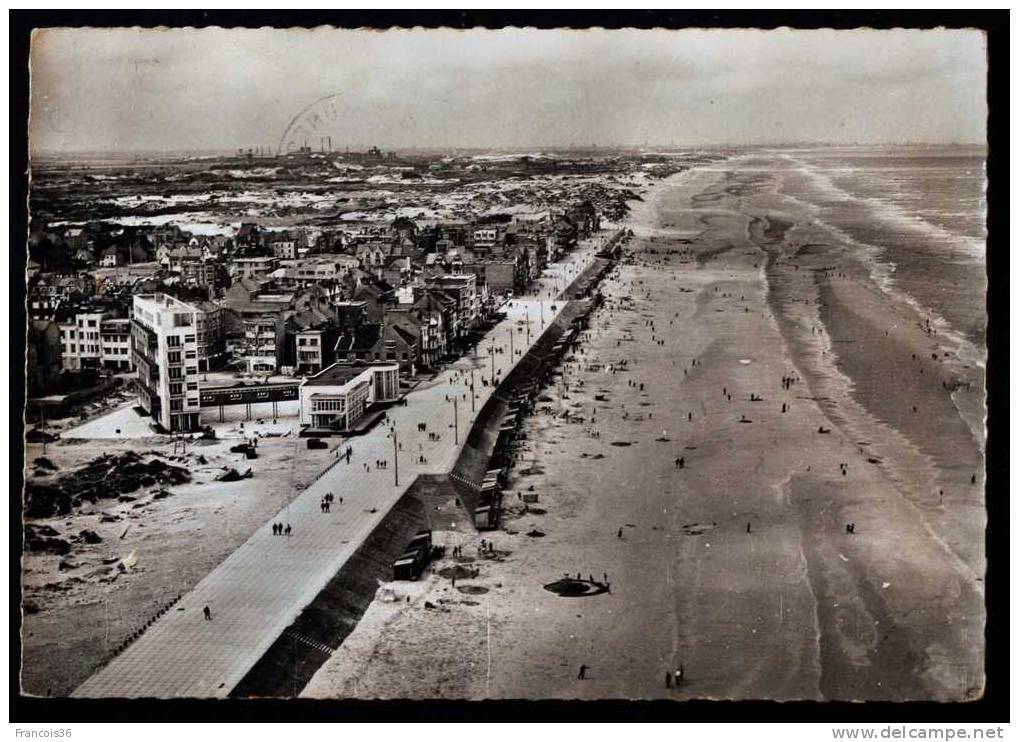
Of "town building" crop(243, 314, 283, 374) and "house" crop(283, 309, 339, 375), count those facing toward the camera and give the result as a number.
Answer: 2

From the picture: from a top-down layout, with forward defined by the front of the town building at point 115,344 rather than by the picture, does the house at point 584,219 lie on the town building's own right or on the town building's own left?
on the town building's own left

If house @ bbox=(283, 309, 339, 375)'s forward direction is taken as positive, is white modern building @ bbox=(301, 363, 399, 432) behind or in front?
in front

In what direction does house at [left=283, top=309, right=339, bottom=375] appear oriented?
toward the camera

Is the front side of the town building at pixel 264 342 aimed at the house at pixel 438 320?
no

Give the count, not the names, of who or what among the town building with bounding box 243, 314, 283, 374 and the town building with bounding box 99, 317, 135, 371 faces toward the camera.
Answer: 2

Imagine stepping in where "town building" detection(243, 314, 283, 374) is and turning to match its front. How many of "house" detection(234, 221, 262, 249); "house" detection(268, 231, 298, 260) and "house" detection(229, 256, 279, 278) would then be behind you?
3

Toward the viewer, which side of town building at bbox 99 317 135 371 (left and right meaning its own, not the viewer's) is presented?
front

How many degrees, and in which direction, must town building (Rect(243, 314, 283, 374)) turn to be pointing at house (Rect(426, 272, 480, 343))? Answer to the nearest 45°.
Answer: approximately 135° to its left

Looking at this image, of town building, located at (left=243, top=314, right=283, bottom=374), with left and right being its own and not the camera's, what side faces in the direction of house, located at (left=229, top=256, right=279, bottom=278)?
back

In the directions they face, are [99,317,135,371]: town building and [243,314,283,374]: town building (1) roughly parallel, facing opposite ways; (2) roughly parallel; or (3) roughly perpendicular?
roughly parallel

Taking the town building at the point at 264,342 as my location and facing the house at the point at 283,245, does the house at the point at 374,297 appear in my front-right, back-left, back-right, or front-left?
front-right

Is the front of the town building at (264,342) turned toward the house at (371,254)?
no

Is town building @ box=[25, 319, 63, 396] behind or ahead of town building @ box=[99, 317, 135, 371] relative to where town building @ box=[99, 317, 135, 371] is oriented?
ahead

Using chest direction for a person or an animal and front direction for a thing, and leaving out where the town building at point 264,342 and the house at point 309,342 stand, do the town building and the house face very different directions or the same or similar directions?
same or similar directions

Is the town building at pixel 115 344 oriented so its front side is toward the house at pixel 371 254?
no

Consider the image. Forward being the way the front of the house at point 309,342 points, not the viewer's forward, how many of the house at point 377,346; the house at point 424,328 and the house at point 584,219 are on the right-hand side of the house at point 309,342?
0
